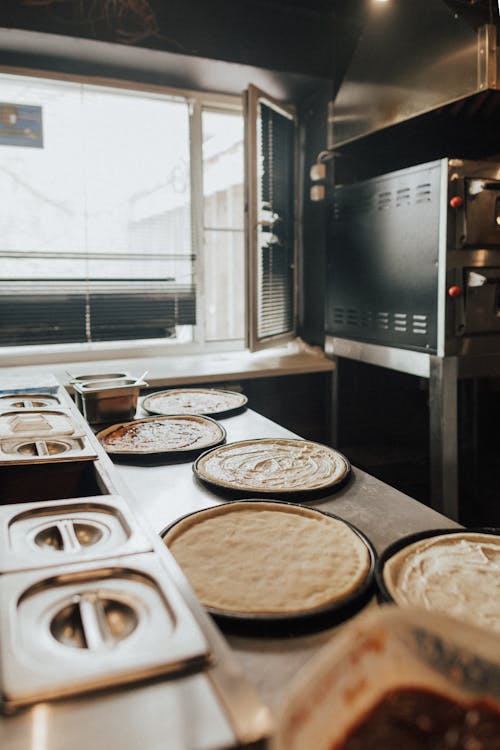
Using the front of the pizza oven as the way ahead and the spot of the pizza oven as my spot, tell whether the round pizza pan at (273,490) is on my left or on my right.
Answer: on my right

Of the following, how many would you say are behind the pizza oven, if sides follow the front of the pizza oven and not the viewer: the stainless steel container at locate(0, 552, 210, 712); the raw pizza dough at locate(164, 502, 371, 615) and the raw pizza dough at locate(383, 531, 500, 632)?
0

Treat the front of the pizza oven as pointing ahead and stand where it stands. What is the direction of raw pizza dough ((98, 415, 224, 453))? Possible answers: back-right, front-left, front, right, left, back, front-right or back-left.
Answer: right

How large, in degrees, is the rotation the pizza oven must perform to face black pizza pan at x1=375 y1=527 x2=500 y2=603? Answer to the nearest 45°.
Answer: approximately 45° to its right

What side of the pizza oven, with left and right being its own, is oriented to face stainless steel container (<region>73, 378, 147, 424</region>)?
right

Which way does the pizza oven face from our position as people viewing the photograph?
facing the viewer and to the right of the viewer

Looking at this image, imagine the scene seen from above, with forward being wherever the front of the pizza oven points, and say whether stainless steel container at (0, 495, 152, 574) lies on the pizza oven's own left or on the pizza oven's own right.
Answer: on the pizza oven's own right

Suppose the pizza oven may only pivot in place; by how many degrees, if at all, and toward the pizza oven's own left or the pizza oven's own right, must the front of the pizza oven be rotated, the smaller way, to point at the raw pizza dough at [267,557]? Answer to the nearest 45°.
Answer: approximately 45° to the pizza oven's own right

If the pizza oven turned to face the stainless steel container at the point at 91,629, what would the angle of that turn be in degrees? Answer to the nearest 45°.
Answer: approximately 45° to its right

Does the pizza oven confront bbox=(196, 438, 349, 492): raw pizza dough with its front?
no

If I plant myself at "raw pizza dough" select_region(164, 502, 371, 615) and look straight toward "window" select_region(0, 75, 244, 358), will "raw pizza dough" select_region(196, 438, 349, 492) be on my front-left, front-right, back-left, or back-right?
front-right

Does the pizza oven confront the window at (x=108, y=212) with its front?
no
